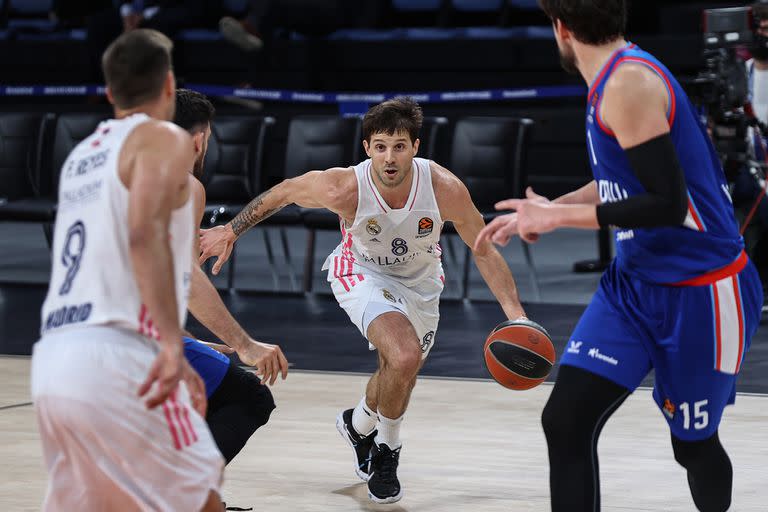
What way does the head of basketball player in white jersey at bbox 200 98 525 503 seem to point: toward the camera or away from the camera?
toward the camera

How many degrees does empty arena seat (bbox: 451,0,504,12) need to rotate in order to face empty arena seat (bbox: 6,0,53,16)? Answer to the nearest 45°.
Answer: approximately 90° to its right

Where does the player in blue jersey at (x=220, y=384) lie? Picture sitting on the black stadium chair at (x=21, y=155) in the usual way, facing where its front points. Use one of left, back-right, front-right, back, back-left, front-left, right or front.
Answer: front

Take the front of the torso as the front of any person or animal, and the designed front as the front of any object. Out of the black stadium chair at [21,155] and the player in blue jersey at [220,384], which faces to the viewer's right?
the player in blue jersey

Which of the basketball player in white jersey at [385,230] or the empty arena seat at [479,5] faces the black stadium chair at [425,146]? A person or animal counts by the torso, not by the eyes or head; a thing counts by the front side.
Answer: the empty arena seat

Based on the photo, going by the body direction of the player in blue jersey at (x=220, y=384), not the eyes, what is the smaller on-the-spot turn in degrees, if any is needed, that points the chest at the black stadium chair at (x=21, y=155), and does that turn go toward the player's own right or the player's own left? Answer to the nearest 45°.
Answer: approximately 90° to the player's own left

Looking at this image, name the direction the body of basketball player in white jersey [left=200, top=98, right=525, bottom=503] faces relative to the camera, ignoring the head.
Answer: toward the camera

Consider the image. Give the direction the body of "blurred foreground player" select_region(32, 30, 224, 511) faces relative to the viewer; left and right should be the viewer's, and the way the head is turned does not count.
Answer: facing away from the viewer and to the right of the viewer

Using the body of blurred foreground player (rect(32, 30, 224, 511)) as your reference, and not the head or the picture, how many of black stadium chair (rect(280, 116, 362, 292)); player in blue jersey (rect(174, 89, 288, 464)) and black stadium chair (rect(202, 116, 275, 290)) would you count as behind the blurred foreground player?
0

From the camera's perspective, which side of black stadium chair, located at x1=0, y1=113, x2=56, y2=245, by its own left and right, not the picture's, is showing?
front

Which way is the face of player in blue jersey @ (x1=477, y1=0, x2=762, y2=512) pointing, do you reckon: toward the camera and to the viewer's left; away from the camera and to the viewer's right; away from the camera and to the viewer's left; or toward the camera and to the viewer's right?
away from the camera and to the viewer's left

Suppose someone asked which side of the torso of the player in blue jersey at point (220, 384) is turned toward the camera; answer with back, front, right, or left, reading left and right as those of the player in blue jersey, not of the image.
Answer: right

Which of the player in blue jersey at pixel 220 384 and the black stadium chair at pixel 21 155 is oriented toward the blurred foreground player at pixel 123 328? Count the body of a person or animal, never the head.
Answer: the black stadium chair
